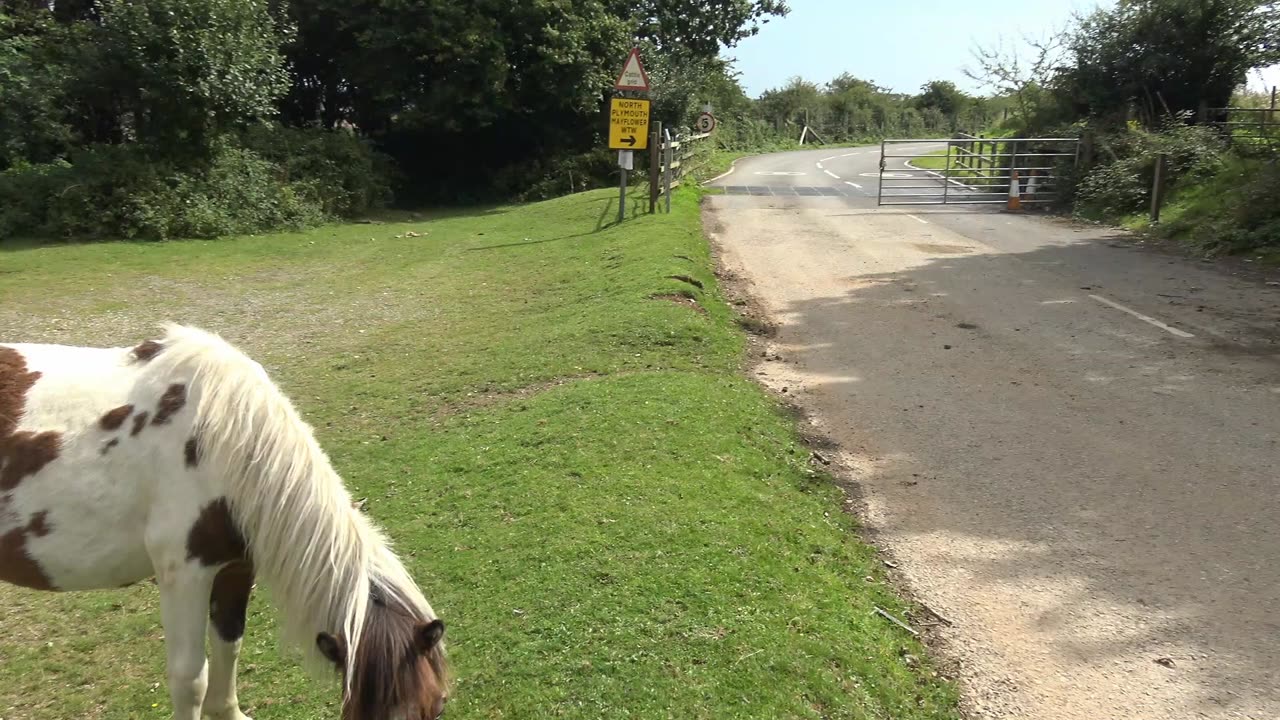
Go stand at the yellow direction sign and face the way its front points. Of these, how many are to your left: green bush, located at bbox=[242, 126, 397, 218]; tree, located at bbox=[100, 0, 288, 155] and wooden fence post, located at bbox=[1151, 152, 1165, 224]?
1

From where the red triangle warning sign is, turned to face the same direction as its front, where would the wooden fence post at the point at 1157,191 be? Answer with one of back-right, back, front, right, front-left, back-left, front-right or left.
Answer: left

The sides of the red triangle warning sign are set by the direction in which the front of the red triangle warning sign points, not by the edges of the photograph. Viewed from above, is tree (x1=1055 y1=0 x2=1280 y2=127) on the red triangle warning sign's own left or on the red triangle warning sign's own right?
on the red triangle warning sign's own left

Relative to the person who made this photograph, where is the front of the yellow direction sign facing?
facing the viewer

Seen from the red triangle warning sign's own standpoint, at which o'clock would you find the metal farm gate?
The metal farm gate is roughly at 8 o'clock from the red triangle warning sign.

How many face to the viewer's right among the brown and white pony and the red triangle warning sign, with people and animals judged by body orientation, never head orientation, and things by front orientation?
1

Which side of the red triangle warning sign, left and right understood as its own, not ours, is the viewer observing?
front

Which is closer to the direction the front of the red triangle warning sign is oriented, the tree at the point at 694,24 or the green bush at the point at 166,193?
the green bush

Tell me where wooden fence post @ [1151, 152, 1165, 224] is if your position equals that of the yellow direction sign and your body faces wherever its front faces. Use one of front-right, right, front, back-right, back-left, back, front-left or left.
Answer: left

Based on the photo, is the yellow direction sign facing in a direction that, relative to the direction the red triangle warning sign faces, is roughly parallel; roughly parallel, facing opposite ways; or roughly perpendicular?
roughly parallel

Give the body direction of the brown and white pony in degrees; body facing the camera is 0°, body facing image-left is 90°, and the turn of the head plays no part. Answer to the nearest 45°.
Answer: approximately 270°

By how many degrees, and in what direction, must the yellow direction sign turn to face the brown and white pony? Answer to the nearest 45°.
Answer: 0° — it already faces it

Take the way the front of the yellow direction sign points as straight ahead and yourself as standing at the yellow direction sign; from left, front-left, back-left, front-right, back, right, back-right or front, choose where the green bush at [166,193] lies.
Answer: right

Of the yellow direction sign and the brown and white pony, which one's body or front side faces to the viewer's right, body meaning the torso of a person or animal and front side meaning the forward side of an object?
the brown and white pony
